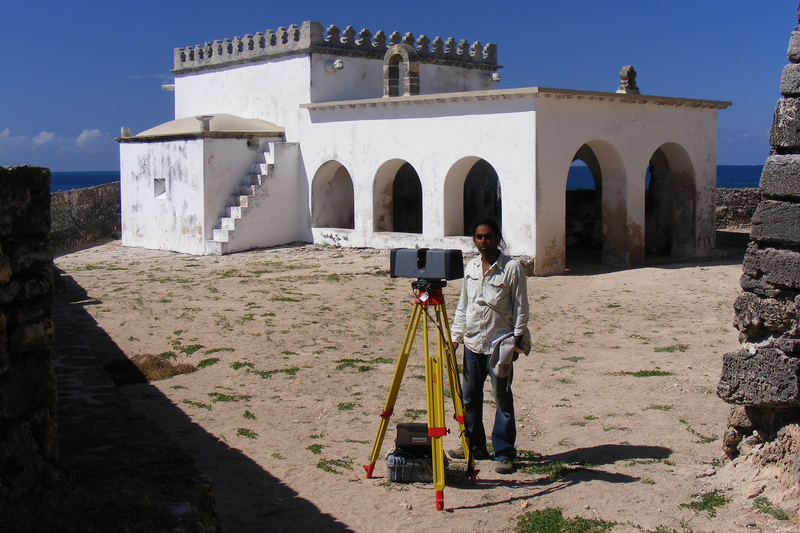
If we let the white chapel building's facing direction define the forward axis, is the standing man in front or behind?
in front

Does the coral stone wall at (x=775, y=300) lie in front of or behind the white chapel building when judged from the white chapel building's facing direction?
in front

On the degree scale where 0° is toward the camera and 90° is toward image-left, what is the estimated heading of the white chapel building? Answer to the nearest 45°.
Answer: approximately 315°

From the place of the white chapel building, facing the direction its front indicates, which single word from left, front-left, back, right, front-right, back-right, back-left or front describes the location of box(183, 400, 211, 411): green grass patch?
front-right

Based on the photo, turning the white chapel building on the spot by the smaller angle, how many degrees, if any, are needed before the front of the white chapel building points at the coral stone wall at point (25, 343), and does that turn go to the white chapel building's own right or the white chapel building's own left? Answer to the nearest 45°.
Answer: approximately 45° to the white chapel building's own right

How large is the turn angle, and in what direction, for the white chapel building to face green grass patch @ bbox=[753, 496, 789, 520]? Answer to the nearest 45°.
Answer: approximately 45° to its right
